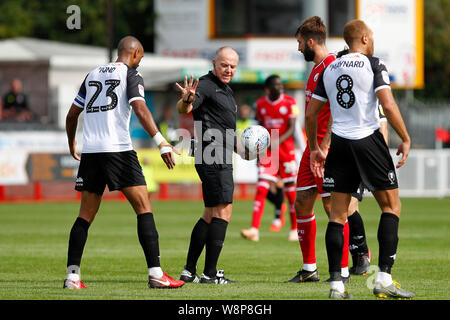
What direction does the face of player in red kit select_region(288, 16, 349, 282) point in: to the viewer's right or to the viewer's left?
to the viewer's left

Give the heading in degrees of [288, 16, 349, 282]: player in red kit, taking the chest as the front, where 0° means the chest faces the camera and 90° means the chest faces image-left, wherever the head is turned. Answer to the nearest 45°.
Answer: approximately 90°

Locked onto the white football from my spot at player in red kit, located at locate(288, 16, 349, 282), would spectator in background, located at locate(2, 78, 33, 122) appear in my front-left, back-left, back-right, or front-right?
front-right

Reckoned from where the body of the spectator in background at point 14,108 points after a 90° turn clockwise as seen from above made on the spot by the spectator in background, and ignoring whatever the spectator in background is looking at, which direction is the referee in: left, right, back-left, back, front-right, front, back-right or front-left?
left

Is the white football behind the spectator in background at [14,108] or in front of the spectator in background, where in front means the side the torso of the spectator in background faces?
in front

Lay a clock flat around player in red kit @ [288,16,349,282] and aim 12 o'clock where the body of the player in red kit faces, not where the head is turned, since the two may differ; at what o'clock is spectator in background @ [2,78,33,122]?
The spectator in background is roughly at 2 o'clock from the player in red kit.

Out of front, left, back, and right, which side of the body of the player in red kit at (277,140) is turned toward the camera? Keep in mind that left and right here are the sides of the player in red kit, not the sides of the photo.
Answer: front

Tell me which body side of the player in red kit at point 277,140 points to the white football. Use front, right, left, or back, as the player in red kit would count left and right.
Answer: front

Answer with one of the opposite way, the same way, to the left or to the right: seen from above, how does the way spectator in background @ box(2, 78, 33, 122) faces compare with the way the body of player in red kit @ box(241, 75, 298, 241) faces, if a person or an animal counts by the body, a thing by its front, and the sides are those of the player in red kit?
the same way

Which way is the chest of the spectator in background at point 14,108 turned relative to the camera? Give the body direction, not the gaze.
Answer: toward the camera
